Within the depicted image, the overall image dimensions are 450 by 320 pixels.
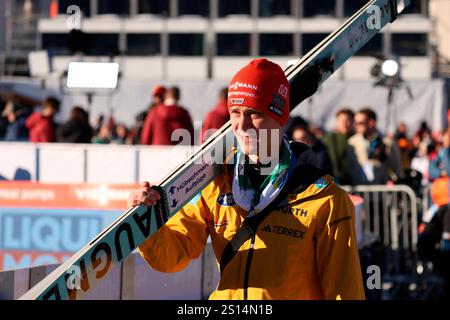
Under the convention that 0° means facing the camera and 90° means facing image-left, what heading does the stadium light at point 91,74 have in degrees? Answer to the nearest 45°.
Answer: approximately 0°

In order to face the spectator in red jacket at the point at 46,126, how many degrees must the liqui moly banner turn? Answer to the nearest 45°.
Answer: approximately 180°

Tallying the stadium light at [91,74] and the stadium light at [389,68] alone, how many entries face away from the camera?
0

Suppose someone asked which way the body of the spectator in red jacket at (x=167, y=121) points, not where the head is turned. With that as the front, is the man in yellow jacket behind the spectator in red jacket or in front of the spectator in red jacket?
behind

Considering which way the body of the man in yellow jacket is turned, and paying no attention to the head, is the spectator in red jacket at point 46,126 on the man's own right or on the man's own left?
on the man's own right

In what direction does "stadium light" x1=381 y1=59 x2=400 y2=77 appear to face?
toward the camera

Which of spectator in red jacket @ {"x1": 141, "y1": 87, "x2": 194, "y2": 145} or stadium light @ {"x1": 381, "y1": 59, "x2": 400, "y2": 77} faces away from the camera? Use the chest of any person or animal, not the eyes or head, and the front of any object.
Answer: the spectator in red jacket

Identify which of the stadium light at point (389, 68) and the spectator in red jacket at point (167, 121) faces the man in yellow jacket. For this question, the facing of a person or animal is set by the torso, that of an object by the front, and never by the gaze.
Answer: the stadium light
